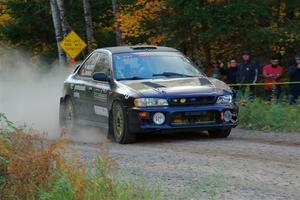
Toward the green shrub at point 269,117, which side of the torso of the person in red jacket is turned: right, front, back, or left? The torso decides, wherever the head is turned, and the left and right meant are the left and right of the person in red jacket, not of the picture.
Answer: front

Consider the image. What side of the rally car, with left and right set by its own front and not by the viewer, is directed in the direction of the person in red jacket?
left

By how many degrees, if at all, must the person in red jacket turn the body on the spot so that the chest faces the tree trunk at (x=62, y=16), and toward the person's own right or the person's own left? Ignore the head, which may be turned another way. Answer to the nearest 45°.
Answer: approximately 135° to the person's own right

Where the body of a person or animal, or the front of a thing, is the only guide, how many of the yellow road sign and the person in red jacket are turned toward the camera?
2

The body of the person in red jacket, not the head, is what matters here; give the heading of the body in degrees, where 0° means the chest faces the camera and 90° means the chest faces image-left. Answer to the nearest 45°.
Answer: approximately 0°

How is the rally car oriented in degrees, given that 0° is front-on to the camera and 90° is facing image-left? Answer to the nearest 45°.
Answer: approximately 315°

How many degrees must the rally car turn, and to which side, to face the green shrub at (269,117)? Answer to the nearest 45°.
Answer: approximately 90° to its left

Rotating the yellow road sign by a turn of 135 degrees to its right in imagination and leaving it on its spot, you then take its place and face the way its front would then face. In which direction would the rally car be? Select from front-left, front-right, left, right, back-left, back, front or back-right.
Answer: back-left

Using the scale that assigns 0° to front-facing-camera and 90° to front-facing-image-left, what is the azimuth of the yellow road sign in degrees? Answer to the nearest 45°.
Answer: approximately 0°
